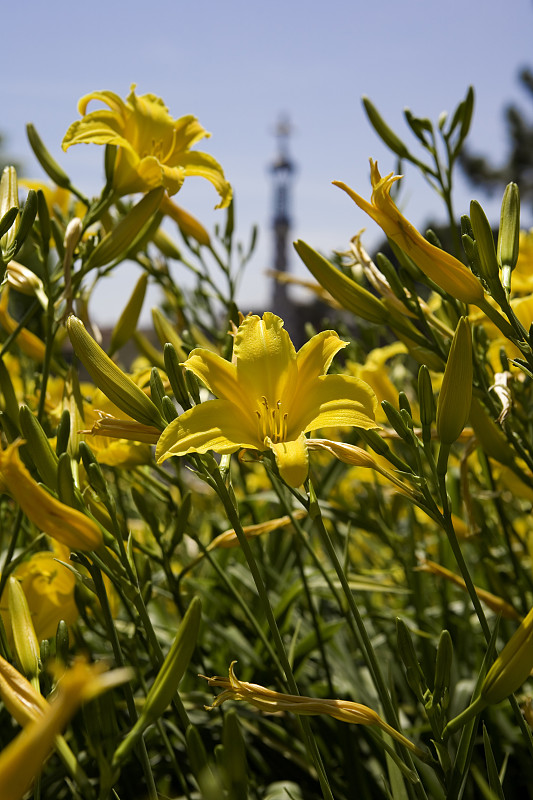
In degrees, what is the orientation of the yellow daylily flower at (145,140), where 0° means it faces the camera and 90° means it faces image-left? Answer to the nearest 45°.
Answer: approximately 315°

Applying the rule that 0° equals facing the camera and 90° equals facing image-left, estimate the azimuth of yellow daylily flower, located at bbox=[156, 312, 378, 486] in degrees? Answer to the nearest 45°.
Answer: approximately 0°
